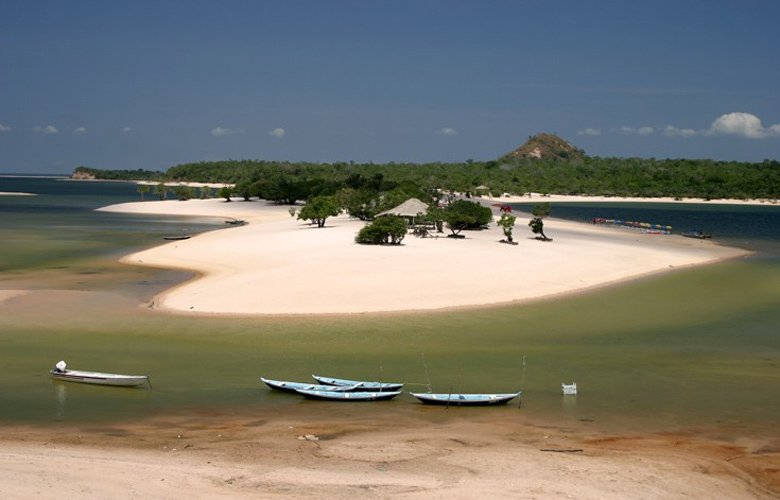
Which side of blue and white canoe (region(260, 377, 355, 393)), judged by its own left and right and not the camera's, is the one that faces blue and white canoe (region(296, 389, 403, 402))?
back

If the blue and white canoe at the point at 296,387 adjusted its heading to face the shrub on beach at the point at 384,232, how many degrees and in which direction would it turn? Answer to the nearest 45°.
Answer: approximately 90° to its right

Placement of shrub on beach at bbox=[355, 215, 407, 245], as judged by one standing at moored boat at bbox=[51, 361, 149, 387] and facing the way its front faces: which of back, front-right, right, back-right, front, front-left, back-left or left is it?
front-left

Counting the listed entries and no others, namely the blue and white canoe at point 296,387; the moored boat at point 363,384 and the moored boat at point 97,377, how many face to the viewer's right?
1

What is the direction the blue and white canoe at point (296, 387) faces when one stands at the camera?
facing to the left of the viewer

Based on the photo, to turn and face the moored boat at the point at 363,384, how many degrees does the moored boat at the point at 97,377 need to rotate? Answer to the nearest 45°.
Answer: approximately 45° to its right

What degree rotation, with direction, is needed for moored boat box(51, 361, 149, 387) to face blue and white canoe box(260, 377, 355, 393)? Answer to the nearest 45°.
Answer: approximately 45° to its right

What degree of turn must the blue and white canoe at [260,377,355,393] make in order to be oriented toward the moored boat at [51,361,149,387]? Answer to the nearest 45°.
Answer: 0° — it already faces it

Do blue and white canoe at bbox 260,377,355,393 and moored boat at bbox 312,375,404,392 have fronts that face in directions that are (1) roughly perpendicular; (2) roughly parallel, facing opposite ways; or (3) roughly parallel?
roughly parallel

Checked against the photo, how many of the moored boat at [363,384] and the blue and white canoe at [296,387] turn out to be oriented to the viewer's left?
2

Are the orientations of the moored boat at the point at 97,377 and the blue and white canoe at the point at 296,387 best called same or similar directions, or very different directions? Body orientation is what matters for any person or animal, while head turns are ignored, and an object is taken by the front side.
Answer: very different directions

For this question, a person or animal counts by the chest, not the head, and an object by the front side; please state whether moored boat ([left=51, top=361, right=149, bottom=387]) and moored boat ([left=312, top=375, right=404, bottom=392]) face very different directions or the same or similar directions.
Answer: very different directions

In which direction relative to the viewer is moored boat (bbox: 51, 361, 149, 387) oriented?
to the viewer's right

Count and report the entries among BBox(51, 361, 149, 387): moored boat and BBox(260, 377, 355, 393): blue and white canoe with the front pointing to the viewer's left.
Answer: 1

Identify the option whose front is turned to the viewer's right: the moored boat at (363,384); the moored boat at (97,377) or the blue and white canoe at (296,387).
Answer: the moored boat at (97,377)
